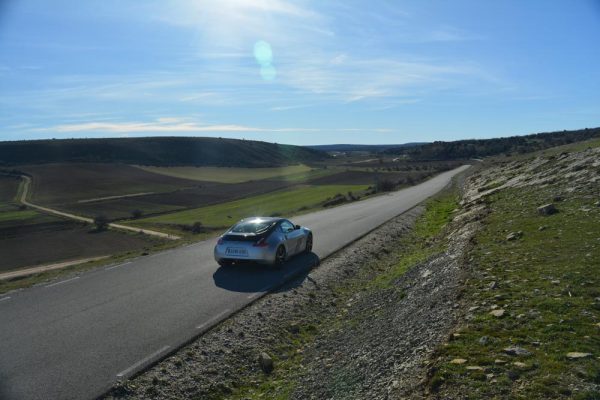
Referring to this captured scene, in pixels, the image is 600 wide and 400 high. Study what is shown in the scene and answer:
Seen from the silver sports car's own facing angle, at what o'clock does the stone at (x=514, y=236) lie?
The stone is roughly at 2 o'clock from the silver sports car.

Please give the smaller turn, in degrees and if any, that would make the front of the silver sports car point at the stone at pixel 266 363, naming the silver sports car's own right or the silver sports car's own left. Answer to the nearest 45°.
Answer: approximately 135° to the silver sports car's own right

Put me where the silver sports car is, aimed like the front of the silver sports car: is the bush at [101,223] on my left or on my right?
on my left

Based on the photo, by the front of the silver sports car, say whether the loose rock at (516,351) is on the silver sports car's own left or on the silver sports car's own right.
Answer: on the silver sports car's own right

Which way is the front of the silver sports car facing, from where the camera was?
facing away from the viewer and to the right of the viewer

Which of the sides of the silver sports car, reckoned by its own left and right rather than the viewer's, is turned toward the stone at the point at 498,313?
right

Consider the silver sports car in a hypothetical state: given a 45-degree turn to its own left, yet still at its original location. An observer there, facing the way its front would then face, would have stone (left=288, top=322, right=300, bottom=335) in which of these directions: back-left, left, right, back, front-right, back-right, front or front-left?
back

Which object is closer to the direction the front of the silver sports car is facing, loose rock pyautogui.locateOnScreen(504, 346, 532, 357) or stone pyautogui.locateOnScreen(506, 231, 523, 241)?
the stone
